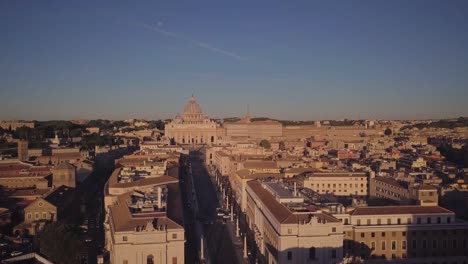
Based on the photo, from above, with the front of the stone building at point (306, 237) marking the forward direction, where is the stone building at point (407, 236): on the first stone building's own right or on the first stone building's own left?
on the first stone building's own left

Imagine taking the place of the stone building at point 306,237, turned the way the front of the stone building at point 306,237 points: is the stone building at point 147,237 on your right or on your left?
on your right

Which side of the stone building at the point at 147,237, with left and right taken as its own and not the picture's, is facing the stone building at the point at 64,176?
back

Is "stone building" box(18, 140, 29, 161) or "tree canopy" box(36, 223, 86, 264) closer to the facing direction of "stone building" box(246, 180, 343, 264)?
the tree canopy

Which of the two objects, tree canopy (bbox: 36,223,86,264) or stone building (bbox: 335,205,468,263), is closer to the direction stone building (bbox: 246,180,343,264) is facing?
the tree canopy

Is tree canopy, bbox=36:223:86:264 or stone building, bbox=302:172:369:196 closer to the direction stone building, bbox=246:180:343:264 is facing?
the tree canopy
